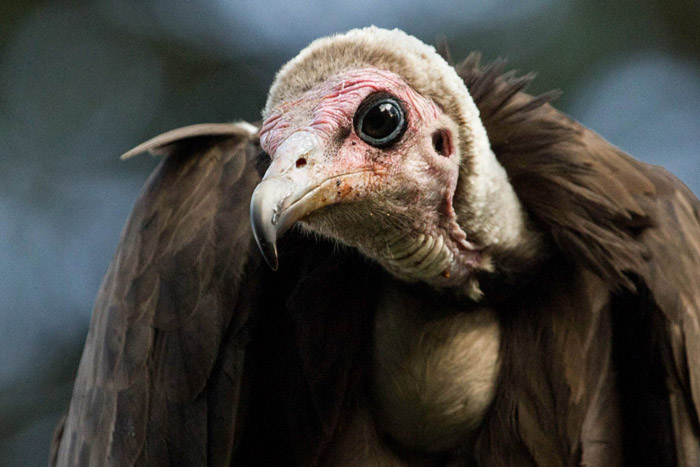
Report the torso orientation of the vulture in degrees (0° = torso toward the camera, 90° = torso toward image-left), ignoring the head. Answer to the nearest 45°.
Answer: approximately 0°
